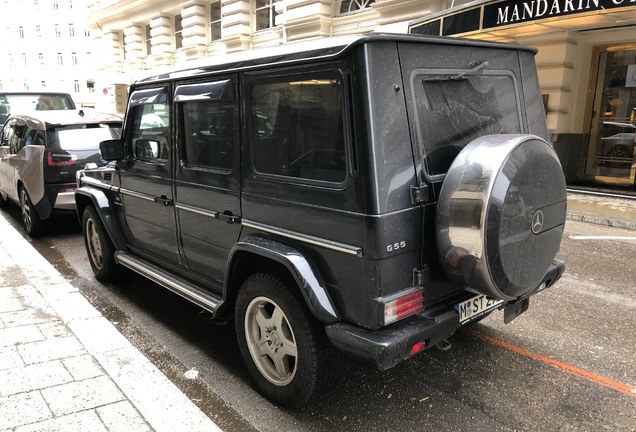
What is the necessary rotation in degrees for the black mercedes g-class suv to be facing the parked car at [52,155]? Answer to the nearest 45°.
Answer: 0° — it already faces it

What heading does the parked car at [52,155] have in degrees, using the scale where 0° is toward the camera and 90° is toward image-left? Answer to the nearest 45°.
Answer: approximately 135°

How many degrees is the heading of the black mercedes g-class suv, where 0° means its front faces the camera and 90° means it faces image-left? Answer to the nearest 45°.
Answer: approximately 135°

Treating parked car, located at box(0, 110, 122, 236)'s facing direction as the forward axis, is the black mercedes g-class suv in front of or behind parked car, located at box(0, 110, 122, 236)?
behind

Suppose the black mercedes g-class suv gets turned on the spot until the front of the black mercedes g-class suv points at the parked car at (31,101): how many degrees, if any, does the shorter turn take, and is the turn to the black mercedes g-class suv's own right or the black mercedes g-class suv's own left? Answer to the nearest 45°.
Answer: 0° — it already faces it
